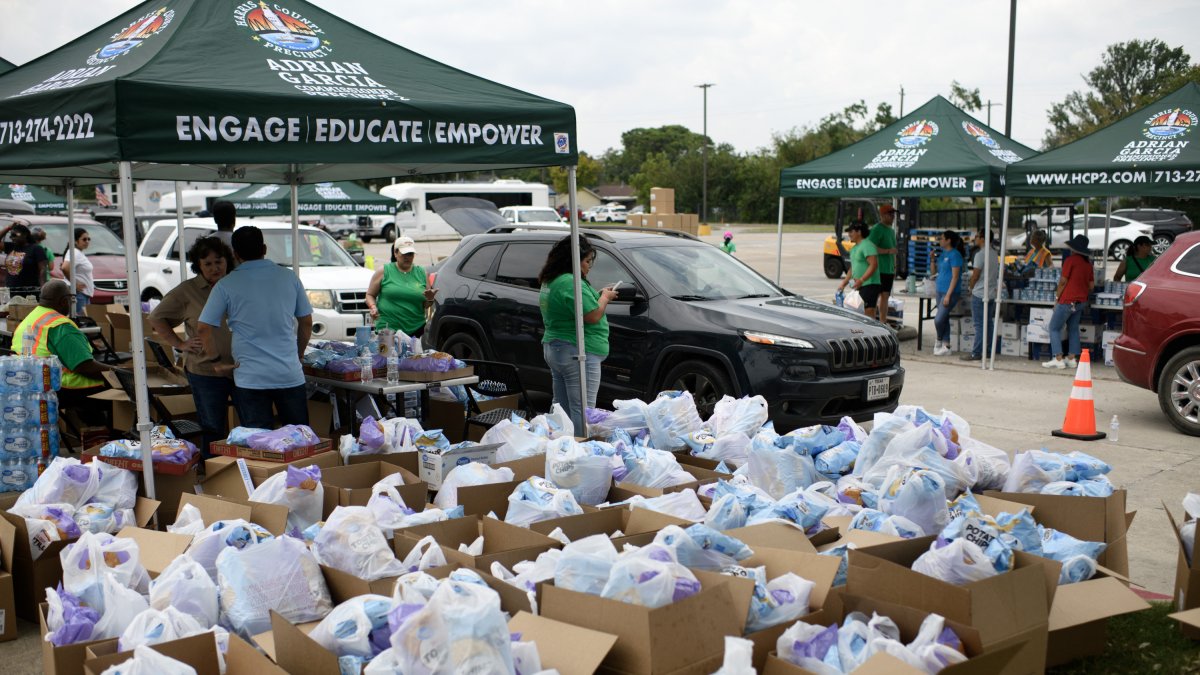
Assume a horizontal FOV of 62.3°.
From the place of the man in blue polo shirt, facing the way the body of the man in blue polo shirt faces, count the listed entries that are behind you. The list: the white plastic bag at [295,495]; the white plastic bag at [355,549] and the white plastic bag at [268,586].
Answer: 3

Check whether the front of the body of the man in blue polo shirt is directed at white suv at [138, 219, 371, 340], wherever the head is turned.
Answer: yes

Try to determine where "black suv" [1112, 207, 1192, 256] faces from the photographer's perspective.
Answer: facing to the left of the viewer

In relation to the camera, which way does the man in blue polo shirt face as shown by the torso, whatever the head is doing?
away from the camera

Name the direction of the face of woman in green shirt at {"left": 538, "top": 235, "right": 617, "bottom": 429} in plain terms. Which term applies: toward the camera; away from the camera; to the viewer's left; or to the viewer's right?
to the viewer's right

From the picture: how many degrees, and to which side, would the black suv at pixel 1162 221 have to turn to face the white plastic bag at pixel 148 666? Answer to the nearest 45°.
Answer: approximately 90° to its left
